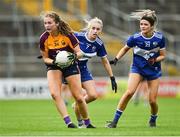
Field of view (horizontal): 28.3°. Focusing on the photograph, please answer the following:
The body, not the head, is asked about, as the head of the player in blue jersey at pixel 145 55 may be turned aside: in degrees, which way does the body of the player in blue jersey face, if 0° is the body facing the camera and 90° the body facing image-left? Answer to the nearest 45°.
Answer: approximately 0°

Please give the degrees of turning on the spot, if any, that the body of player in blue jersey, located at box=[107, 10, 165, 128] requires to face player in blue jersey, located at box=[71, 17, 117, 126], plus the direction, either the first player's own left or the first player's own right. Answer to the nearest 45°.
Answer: approximately 90° to the first player's own right

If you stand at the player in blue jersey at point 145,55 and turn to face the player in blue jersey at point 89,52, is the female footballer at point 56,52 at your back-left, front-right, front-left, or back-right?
front-left

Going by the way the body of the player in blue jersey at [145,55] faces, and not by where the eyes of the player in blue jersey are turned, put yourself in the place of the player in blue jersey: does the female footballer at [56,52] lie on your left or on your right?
on your right

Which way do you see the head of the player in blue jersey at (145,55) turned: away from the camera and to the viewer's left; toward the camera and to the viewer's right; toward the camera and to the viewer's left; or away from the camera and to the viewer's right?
toward the camera and to the viewer's left
